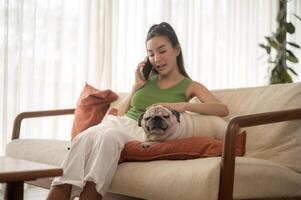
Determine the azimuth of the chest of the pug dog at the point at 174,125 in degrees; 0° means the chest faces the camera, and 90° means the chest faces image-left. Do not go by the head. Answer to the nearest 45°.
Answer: approximately 45°

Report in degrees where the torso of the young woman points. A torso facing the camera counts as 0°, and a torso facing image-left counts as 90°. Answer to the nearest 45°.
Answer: approximately 45°

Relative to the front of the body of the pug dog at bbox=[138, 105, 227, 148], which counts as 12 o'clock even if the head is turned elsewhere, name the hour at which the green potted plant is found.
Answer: The green potted plant is roughly at 5 o'clock from the pug dog.

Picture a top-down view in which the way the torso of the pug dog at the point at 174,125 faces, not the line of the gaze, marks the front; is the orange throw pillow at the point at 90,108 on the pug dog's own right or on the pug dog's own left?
on the pug dog's own right

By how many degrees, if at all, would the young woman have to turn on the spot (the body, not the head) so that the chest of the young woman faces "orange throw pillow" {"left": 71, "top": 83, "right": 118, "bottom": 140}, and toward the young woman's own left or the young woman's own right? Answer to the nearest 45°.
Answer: approximately 135° to the young woman's own right

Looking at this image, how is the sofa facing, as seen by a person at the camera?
facing the viewer and to the left of the viewer
